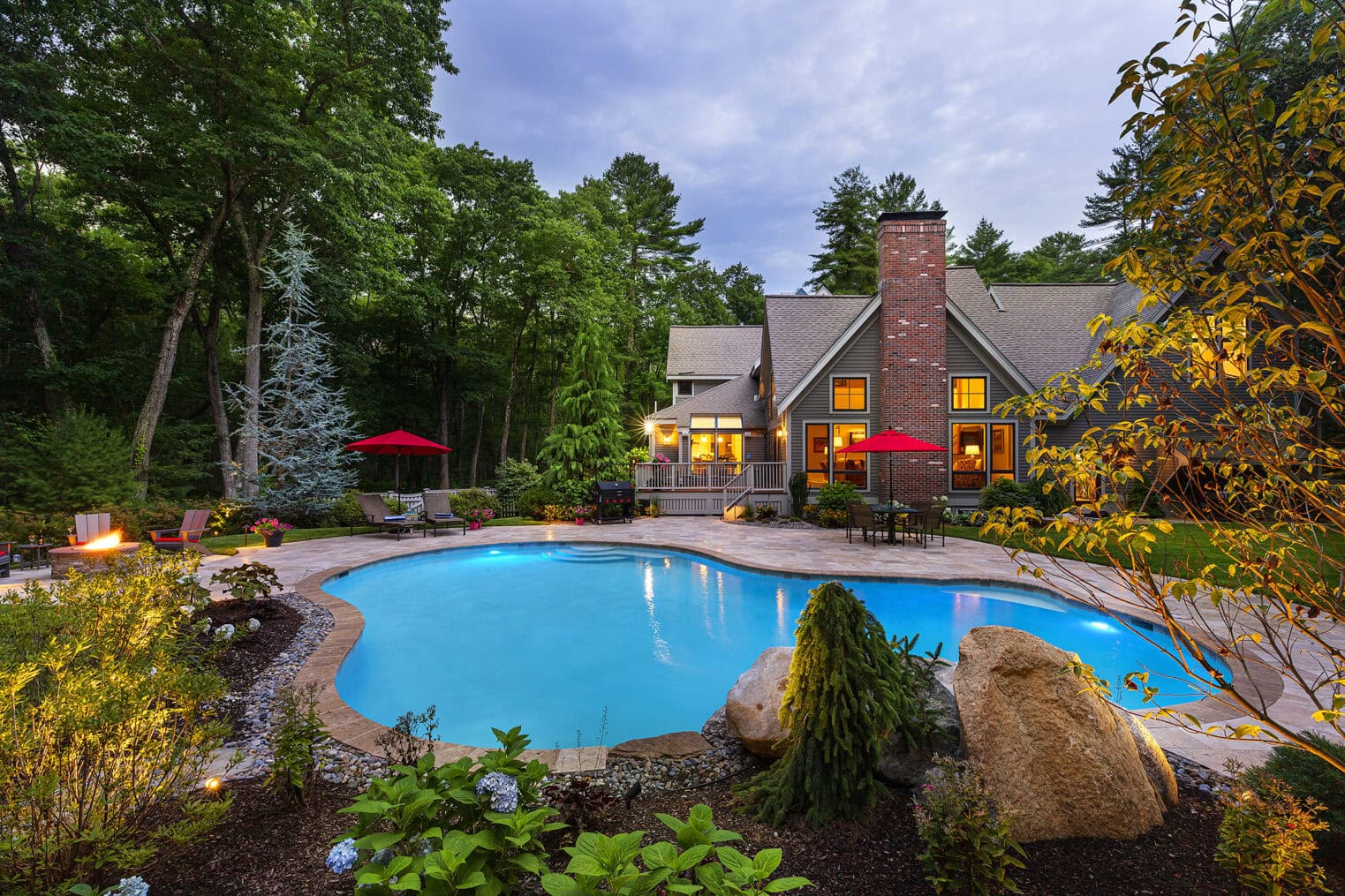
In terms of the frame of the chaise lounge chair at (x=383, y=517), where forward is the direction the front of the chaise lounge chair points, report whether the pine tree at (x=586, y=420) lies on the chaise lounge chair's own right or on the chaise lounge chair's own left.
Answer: on the chaise lounge chair's own left

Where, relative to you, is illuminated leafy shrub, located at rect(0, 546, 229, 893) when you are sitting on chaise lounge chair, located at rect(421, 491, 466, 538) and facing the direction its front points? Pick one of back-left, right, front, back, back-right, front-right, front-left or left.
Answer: front-right

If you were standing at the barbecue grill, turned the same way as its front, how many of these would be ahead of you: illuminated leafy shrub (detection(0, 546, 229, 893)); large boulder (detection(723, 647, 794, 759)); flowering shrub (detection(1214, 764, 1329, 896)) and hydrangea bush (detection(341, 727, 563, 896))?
4

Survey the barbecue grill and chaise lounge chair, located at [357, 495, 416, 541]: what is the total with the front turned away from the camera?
0

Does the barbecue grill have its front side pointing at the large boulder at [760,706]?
yes

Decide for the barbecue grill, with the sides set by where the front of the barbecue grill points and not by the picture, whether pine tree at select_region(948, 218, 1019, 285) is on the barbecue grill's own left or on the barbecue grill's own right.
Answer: on the barbecue grill's own left

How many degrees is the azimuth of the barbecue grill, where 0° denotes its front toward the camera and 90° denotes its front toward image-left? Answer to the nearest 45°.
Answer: approximately 0°

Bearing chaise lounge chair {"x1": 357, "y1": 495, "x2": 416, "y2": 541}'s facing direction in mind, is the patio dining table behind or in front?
in front

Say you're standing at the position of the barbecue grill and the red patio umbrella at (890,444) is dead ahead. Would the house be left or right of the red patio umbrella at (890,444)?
left

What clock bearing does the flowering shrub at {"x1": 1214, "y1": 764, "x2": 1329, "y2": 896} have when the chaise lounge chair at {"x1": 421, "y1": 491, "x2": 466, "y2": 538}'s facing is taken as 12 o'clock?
The flowering shrub is roughly at 1 o'clock from the chaise lounge chair.

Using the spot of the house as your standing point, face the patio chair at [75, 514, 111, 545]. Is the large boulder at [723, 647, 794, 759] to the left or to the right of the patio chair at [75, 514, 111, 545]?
left

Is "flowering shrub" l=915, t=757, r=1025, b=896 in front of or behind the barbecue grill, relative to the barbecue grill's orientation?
in front

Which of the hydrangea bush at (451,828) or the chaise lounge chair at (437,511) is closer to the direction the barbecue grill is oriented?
the hydrangea bush

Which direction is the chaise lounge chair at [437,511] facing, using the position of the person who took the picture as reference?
facing the viewer and to the right of the viewer
